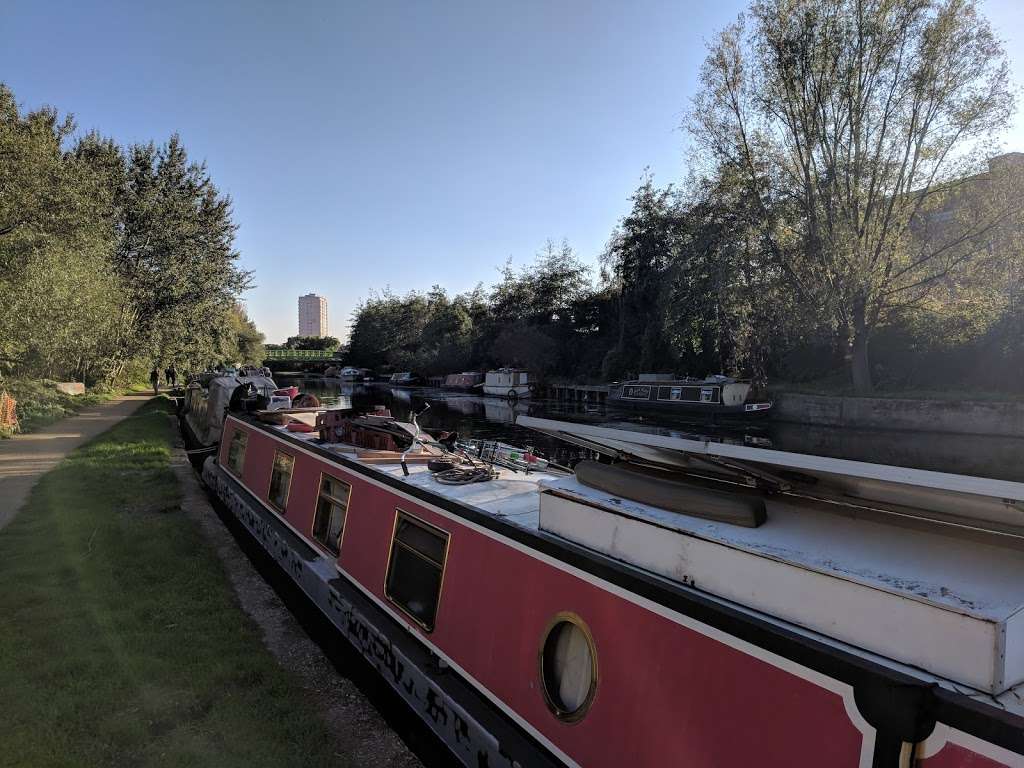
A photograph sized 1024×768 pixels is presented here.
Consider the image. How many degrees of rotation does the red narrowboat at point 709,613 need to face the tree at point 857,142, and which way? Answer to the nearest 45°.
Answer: approximately 45° to its right

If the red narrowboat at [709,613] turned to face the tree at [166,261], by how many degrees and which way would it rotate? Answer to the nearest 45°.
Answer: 0° — it already faces it

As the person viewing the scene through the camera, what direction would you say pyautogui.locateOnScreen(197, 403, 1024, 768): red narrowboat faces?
facing away from the viewer and to the left of the viewer

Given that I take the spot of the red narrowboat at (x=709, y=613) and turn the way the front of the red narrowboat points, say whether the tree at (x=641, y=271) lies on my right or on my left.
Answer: on my right

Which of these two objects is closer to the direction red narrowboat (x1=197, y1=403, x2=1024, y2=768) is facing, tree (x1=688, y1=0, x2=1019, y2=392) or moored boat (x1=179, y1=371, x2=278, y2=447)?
the moored boat

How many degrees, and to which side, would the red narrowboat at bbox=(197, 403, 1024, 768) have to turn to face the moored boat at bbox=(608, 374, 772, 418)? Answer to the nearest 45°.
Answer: approximately 45° to its right

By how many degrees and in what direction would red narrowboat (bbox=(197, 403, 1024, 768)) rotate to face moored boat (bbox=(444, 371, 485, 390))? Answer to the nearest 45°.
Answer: approximately 45° to its right

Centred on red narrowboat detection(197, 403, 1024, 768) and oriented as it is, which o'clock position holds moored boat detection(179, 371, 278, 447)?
The moored boat is roughly at 12 o'clock from the red narrowboat.
